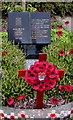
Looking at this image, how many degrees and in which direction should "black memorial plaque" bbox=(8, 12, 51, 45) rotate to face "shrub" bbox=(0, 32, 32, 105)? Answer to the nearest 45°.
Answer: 0° — it already faces it

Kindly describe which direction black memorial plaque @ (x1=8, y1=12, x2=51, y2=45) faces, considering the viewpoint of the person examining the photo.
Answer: facing the viewer

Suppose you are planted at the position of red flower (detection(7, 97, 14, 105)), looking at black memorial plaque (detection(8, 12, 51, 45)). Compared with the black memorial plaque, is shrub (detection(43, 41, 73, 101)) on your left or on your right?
right

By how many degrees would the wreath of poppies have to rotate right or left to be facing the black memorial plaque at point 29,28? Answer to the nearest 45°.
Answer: approximately 180°

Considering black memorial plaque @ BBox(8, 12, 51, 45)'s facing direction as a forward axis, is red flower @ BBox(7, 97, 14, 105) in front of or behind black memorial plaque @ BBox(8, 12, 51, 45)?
in front

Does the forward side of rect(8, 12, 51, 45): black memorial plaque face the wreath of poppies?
yes

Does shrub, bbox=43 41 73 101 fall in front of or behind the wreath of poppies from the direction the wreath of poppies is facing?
behind

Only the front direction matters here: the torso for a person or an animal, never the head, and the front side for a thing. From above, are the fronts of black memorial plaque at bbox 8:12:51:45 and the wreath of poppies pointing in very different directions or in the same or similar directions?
same or similar directions

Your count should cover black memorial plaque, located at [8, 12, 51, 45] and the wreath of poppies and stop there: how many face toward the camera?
2

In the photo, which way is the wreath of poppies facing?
toward the camera
